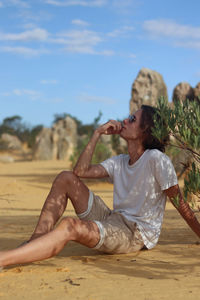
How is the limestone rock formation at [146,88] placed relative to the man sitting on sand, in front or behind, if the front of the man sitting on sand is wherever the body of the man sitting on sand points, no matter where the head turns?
behind

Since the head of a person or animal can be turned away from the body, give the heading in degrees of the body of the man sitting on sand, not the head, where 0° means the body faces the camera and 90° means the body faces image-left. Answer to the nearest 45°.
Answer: approximately 45°

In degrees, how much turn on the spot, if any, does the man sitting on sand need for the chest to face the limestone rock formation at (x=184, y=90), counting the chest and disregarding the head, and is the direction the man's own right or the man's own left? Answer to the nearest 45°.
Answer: approximately 135° to the man's own right

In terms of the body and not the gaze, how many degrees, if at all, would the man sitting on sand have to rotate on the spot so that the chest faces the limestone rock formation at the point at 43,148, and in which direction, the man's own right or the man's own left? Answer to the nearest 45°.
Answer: approximately 135° to the man's own right
